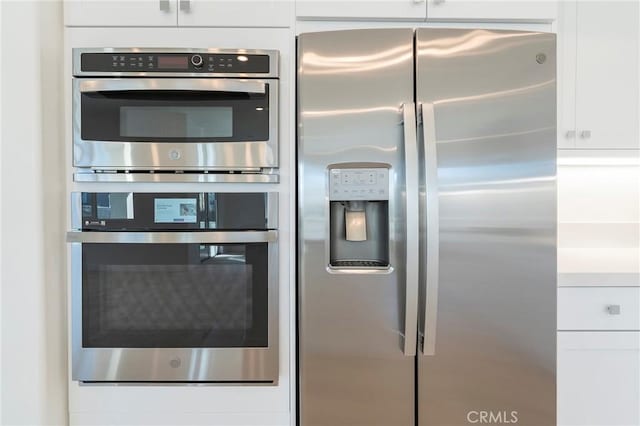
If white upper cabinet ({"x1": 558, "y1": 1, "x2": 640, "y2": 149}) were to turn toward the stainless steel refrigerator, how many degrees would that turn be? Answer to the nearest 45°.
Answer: approximately 45° to its right

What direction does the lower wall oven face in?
toward the camera

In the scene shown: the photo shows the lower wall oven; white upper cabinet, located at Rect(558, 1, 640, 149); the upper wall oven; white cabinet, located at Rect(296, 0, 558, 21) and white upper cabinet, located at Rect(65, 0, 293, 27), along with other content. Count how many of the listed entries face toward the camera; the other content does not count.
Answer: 5

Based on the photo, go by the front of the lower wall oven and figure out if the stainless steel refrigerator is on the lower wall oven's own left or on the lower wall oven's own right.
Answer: on the lower wall oven's own left

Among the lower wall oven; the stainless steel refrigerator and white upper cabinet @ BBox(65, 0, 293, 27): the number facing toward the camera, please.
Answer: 3

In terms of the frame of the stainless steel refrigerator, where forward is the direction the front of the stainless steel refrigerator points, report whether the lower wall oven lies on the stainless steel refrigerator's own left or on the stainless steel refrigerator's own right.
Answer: on the stainless steel refrigerator's own right

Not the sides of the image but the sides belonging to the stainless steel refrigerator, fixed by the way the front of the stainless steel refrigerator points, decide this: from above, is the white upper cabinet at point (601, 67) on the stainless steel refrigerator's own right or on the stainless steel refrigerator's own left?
on the stainless steel refrigerator's own left

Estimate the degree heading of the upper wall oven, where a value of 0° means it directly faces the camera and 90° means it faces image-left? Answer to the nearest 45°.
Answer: approximately 0°

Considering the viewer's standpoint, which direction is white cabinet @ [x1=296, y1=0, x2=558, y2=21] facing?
facing the viewer

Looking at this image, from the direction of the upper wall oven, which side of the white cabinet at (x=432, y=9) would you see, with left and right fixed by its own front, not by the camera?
right

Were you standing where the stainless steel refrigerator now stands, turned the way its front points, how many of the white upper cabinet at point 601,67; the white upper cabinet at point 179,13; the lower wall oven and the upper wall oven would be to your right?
3

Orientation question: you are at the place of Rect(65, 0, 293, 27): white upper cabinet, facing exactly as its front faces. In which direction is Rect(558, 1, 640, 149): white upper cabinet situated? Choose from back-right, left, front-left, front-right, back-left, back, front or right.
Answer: left

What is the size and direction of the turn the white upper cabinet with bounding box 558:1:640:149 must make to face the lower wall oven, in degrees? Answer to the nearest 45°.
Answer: approximately 45° to its right
